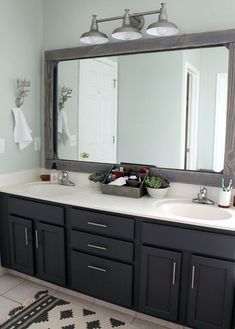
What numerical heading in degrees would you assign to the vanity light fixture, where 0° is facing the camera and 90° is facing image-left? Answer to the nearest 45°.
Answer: approximately 45°

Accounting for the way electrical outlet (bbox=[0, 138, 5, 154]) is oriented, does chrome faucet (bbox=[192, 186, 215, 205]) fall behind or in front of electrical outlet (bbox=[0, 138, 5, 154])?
in front

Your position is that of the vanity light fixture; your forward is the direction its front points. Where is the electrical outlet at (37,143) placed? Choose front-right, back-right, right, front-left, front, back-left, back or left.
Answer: right

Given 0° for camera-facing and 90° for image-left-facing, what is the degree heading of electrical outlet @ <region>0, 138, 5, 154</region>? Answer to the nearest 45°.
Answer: approximately 315°

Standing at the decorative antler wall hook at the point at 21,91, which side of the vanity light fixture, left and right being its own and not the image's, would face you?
right

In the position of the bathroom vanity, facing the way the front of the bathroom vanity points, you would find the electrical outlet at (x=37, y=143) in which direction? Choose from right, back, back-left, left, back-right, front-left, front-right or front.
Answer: right

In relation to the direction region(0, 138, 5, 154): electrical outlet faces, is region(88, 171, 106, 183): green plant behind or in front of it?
in front
